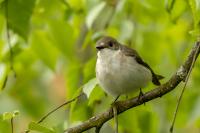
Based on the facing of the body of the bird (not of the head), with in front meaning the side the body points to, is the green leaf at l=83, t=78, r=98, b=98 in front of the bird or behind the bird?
in front

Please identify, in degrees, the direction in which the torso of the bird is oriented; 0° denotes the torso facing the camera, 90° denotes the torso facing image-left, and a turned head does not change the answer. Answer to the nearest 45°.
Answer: approximately 45°

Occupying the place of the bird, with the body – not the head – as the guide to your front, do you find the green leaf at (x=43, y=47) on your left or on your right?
on your right

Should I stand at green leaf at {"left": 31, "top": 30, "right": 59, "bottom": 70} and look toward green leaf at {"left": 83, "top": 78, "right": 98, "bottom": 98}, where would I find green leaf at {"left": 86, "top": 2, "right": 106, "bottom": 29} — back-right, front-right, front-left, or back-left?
front-left

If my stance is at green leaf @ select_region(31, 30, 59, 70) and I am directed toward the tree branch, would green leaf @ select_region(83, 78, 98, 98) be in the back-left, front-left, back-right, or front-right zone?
front-right

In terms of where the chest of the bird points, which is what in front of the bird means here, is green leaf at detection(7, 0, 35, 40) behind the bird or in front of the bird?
in front
